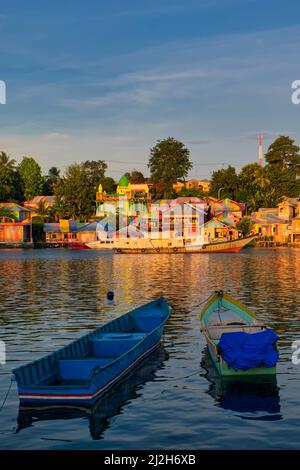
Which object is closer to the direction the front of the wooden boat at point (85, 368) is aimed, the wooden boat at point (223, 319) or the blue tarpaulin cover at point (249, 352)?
the wooden boat

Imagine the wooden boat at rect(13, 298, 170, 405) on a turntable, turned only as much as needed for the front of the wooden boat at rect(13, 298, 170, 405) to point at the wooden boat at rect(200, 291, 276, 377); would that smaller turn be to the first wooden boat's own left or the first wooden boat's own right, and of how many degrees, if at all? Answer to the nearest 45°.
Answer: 0° — it already faces it

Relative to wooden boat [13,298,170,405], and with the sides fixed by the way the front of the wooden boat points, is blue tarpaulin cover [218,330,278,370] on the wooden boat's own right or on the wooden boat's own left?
on the wooden boat's own right

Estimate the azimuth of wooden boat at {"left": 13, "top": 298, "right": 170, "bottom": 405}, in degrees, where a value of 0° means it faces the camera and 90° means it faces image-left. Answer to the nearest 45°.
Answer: approximately 225°
